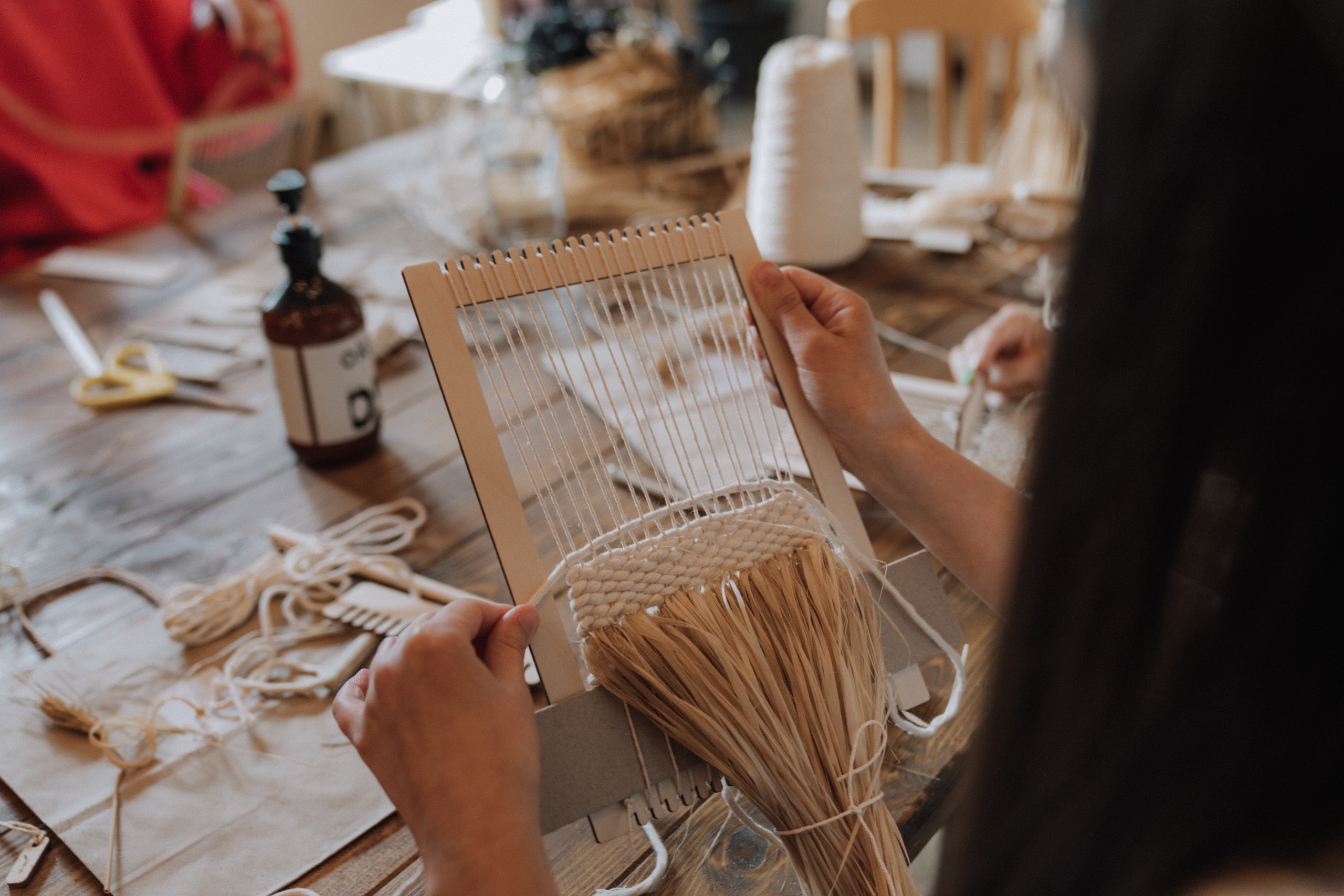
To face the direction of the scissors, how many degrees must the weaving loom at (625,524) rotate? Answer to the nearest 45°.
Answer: approximately 135° to its right

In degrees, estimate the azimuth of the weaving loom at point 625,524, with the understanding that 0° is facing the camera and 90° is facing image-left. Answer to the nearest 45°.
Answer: approximately 0°
